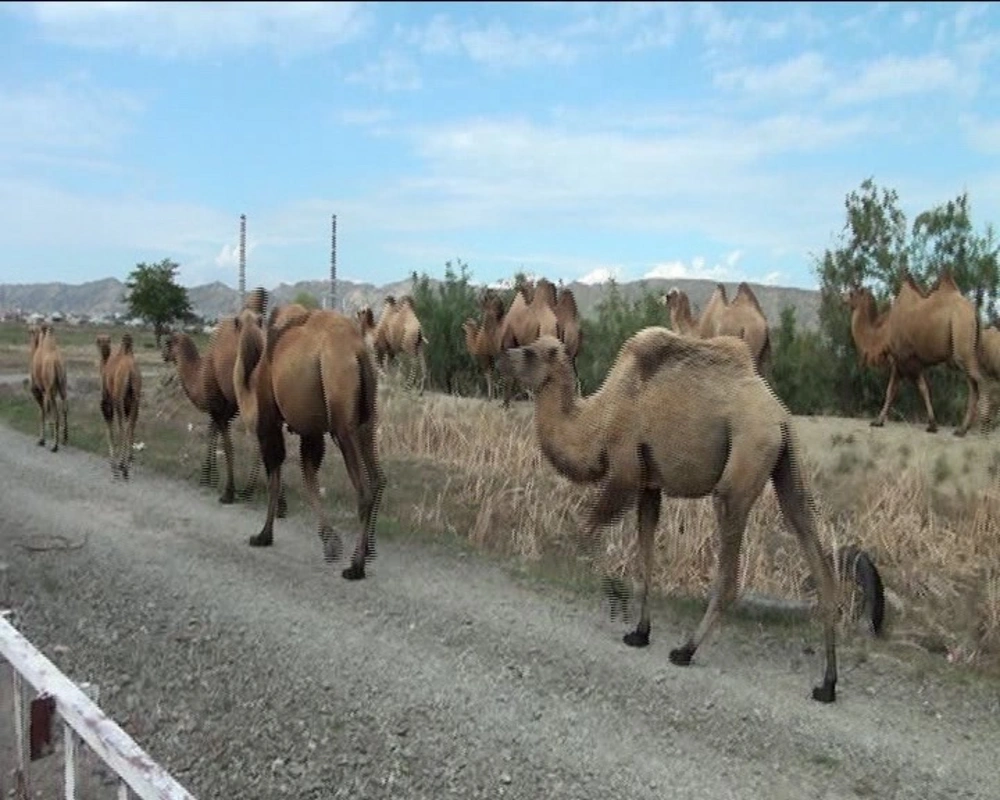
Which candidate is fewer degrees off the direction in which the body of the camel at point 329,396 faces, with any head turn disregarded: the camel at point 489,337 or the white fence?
the camel

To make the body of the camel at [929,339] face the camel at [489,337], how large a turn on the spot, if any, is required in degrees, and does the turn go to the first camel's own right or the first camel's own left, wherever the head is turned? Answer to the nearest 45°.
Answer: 0° — it already faces it

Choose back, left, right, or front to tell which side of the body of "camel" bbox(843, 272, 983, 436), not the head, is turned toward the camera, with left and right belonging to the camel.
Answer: left

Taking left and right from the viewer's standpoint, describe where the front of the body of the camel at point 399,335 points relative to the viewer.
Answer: facing away from the viewer and to the left of the viewer

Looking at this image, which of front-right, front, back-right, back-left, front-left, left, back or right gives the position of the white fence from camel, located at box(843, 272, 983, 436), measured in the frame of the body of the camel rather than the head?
left

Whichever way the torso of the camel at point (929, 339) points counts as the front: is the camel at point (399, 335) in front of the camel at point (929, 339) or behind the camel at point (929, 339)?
in front

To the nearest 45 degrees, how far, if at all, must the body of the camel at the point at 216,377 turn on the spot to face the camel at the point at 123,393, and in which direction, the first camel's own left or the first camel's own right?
approximately 45° to the first camel's own right

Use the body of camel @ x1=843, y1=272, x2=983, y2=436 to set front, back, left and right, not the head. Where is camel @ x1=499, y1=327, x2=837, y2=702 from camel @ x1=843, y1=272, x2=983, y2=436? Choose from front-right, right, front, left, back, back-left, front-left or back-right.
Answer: left

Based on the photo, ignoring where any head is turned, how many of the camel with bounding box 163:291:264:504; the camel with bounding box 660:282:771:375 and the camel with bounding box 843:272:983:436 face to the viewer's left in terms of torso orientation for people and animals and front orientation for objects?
3

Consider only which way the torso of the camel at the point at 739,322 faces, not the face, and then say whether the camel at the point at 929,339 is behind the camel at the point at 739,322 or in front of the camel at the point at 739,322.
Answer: behind

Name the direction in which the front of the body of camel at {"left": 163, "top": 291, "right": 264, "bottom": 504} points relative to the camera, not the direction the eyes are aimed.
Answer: to the viewer's left

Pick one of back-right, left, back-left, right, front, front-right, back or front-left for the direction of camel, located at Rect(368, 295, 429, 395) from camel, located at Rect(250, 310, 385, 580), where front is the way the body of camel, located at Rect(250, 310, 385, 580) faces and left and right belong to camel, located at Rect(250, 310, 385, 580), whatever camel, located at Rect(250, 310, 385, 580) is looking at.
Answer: front-right

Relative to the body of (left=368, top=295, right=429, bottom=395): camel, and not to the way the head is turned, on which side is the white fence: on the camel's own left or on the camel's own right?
on the camel's own left

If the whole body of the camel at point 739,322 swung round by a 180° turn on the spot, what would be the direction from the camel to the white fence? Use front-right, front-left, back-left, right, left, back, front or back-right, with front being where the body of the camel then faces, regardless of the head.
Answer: right

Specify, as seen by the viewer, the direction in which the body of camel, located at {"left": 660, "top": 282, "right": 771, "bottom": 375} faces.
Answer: to the viewer's left

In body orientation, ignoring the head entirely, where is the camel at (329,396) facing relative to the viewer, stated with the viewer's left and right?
facing away from the viewer and to the left of the viewer

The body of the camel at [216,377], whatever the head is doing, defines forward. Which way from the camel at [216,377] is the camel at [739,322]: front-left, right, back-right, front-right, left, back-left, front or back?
back

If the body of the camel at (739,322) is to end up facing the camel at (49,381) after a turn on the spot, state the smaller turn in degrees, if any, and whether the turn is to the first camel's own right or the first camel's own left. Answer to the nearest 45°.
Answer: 0° — it already faces it
